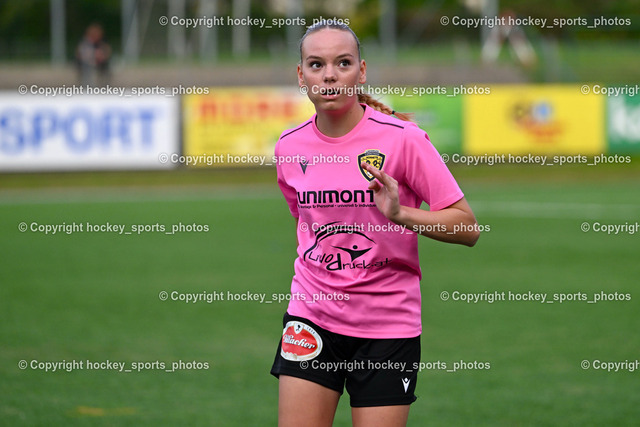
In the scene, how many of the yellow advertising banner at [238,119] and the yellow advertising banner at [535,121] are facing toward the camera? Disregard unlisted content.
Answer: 2

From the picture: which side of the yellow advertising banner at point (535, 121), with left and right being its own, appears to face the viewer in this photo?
front

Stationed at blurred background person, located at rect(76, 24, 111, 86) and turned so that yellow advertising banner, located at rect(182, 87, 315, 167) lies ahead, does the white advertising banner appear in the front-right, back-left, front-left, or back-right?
front-right

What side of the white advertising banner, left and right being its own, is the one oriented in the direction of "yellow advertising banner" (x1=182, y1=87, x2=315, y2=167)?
left

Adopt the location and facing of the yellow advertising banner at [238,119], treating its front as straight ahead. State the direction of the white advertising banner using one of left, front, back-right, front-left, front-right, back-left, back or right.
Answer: right

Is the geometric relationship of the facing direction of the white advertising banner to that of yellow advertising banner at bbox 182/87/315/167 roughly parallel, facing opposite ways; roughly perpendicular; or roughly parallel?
roughly parallel

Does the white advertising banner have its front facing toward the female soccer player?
yes

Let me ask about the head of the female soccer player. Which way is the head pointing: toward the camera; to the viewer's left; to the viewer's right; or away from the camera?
toward the camera

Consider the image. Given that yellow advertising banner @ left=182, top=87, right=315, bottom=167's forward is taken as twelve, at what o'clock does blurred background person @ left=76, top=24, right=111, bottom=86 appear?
The blurred background person is roughly at 5 o'clock from the yellow advertising banner.

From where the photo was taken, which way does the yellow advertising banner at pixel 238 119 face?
toward the camera

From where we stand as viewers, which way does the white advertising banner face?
facing the viewer

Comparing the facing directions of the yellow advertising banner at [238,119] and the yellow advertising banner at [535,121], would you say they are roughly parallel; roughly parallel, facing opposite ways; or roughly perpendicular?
roughly parallel

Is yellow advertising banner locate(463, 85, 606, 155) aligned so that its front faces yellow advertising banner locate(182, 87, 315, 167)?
no

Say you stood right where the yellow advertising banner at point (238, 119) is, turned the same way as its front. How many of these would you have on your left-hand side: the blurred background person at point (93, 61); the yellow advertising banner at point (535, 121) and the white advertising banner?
1

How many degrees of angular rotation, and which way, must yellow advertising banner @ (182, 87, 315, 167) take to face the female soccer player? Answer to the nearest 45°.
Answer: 0° — it already faces them

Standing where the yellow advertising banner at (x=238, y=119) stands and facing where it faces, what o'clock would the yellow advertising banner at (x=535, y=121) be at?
the yellow advertising banner at (x=535, y=121) is roughly at 9 o'clock from the yellow advertising banner at (x=238, y=119).

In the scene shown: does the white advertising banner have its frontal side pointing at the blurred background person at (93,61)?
no
